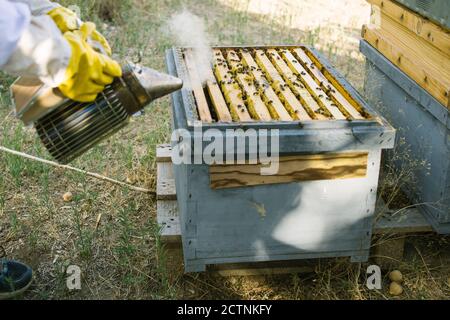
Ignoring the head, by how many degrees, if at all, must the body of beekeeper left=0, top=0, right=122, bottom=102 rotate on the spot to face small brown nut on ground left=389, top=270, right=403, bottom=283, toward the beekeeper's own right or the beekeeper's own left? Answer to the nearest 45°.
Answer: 0° — they already face it

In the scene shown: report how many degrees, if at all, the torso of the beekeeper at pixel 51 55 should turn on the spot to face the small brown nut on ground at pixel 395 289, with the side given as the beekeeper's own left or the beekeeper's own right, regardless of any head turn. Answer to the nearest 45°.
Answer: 0° — they already face it

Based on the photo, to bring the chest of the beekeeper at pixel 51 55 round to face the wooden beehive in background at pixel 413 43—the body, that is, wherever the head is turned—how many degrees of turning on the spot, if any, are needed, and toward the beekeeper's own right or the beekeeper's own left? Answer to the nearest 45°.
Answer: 0° — they already face it

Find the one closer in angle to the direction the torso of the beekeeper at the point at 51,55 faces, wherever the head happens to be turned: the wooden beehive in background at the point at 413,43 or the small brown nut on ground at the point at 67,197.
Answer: the wooden beehive in background

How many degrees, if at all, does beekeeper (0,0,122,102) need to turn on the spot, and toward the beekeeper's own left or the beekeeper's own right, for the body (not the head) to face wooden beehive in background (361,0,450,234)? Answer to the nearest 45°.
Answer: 0° — they already face it

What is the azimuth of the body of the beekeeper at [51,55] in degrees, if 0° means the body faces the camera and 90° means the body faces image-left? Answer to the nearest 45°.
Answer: approximately 270°
